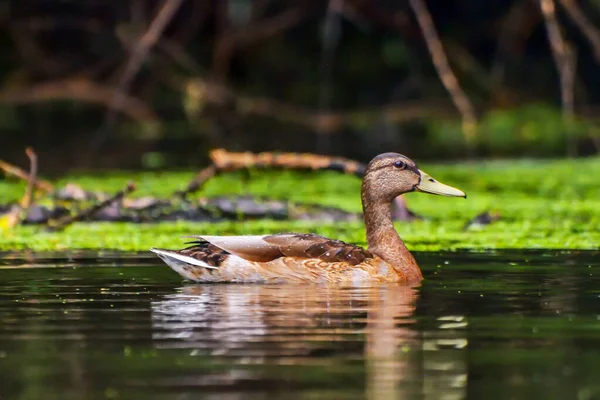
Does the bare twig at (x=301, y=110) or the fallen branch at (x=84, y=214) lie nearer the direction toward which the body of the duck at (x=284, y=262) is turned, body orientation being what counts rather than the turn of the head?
the bare twig

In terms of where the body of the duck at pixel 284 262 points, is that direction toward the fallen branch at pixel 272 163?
no

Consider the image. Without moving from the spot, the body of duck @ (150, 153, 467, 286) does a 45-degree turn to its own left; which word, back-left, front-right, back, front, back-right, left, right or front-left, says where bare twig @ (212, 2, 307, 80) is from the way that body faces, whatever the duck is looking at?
front-left

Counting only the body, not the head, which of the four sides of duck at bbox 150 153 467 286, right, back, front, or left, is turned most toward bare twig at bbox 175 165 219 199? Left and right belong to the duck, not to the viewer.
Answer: left

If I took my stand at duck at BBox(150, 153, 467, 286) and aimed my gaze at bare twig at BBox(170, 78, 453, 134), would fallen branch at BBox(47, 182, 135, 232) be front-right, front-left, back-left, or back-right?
front-left

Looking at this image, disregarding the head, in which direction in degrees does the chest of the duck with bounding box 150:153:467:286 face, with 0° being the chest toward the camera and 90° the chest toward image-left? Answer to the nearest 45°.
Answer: approximately 270°

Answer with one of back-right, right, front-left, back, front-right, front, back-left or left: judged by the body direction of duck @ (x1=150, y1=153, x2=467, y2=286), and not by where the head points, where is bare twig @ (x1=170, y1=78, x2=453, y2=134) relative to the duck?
left
